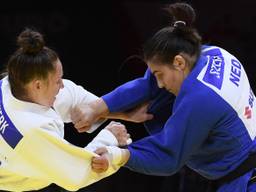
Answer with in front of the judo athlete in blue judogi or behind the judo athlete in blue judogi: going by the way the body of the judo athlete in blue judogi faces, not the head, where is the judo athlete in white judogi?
in front

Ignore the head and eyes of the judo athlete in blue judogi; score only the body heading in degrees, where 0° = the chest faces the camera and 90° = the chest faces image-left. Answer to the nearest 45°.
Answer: approximately 90°
